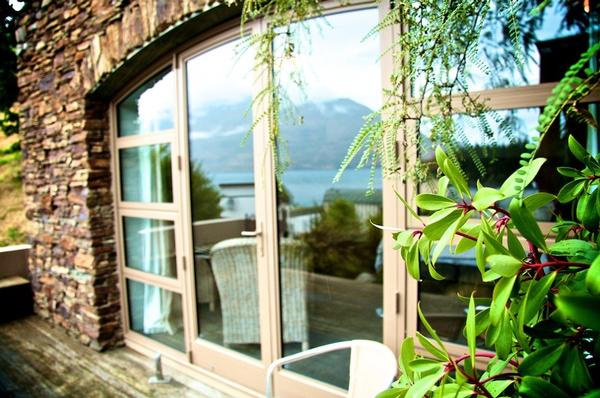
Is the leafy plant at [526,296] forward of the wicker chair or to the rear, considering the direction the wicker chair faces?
to the rear

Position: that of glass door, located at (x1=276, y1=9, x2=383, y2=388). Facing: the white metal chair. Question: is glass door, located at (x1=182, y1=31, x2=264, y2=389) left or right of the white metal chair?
right

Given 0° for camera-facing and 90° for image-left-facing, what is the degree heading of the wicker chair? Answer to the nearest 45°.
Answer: approximately 180°

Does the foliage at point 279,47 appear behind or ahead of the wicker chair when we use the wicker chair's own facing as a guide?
behind

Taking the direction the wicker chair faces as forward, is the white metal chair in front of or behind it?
behind
